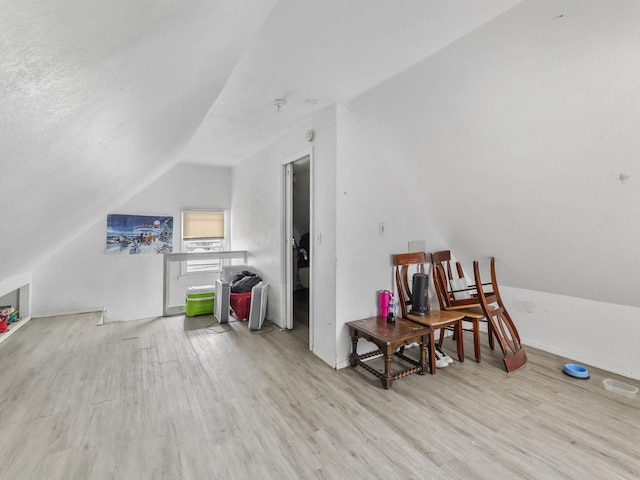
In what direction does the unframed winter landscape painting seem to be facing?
toward the camera

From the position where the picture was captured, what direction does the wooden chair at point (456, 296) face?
facing the viewer and to the right of the viewer

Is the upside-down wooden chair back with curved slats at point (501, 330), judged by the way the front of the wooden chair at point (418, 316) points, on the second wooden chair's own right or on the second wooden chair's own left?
on the second wooden chair's own left

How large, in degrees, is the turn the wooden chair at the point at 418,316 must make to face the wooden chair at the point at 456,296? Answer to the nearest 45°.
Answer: approximately 90° to its left

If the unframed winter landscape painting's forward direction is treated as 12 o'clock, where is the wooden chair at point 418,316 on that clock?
The wooden chair is roughly at 11 o'clock from the unframed winter landscape painting.

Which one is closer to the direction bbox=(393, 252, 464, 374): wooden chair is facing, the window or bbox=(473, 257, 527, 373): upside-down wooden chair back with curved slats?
the upside-down wooden chair back with curved slats
